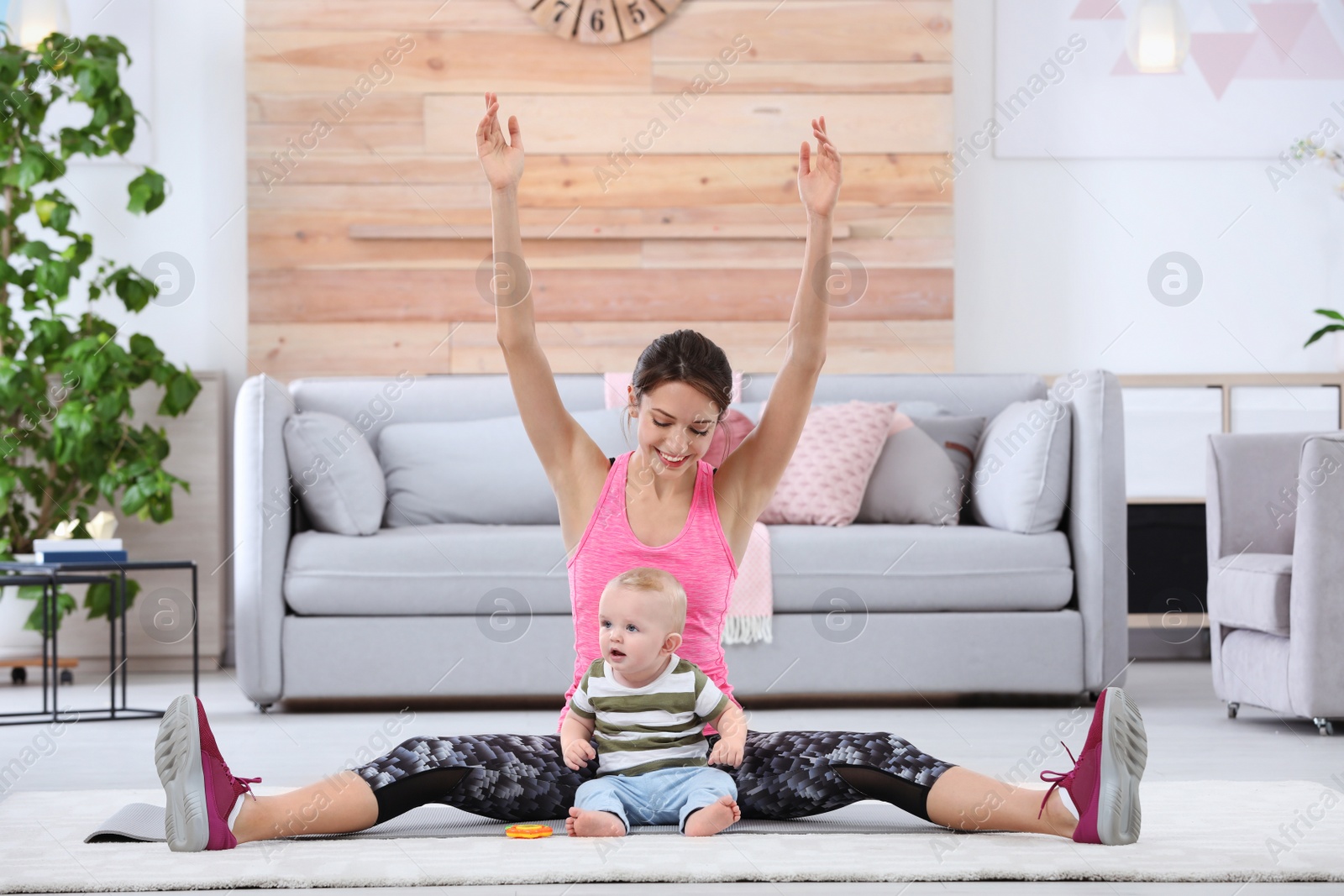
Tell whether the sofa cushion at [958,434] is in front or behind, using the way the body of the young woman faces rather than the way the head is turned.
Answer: behind

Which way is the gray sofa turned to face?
toward the camera

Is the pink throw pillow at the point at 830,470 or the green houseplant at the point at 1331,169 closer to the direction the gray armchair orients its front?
the pink throw pillow

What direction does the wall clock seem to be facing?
toward the camera

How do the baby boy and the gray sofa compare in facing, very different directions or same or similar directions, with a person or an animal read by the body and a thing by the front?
same or similar directions

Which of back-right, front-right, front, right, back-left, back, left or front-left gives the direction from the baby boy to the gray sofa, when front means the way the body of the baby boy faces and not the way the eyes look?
back

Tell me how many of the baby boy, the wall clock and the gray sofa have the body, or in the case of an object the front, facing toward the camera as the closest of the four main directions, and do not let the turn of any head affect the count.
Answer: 3

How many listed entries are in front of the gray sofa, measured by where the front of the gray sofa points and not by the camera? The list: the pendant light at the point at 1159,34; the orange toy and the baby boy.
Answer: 2

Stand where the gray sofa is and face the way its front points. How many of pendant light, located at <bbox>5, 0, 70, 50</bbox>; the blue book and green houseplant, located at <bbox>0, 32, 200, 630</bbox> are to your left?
0

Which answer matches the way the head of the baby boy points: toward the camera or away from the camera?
toward the camera

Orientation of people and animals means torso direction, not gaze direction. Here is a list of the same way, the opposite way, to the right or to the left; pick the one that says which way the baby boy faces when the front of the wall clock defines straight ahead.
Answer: the same way

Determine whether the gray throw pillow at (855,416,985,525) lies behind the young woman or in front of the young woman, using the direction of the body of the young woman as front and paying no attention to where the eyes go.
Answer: behind

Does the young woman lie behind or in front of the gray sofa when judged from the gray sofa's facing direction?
in front

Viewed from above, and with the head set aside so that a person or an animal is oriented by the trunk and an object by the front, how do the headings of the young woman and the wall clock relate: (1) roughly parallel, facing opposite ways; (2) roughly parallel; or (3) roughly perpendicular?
roughly parallel

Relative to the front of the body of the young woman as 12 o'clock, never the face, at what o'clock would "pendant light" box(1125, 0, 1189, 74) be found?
The pendant light is roughly at 7 o'clock from the young woman.

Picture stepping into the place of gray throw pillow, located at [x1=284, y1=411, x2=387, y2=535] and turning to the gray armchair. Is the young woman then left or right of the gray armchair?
right

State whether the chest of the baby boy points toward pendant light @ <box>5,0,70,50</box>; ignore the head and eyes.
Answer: no

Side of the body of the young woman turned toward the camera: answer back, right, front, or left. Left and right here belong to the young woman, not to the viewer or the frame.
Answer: front
